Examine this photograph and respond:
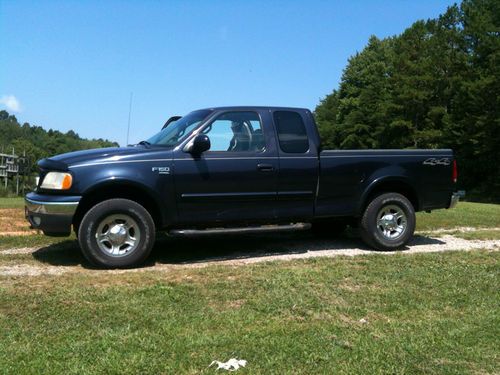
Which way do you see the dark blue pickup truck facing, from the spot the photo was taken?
facing to the left of the viewer

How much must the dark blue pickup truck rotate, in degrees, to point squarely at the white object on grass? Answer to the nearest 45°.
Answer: approximately 90° to its left
